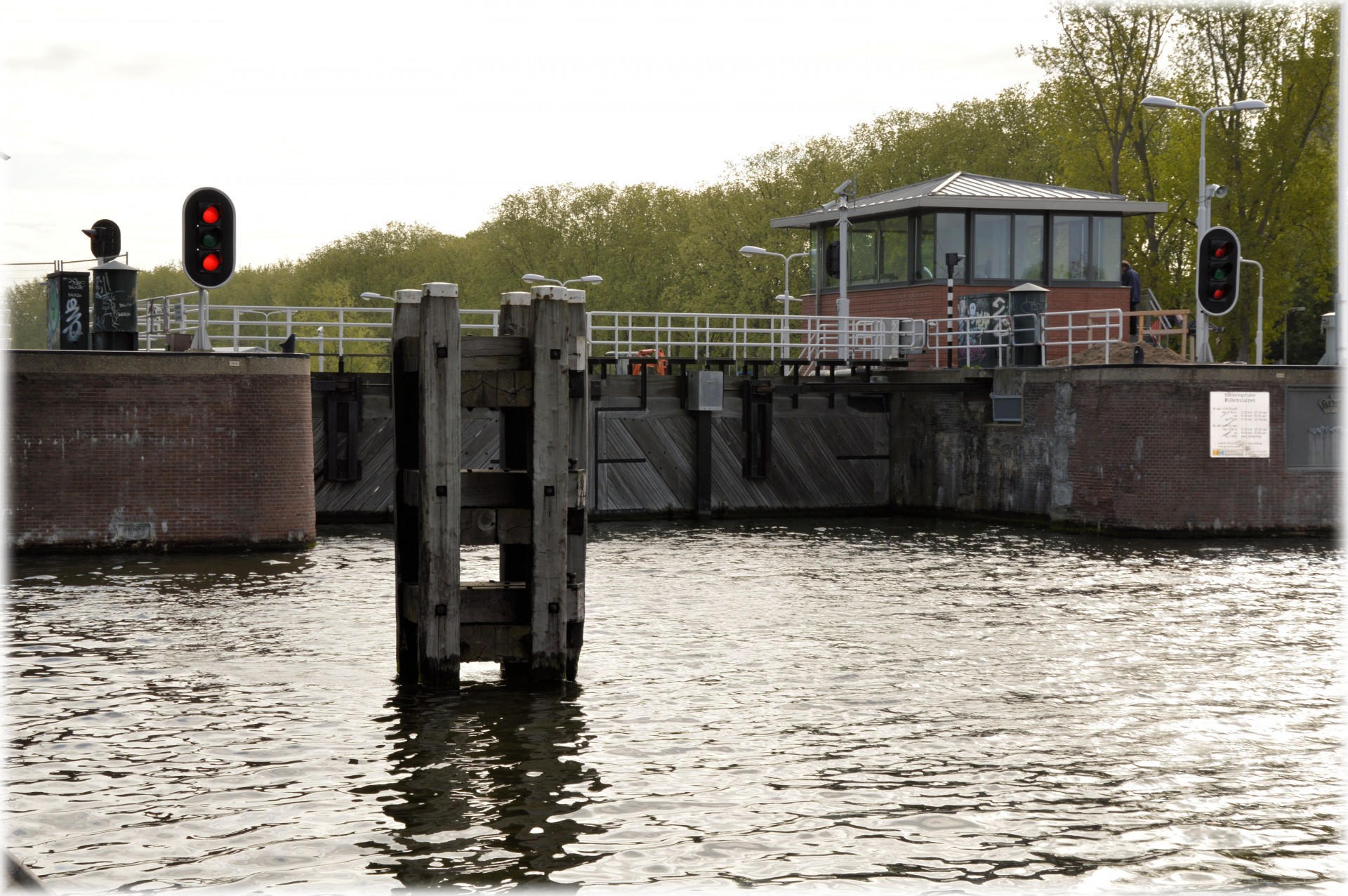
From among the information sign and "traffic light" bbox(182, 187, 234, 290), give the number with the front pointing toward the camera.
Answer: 2

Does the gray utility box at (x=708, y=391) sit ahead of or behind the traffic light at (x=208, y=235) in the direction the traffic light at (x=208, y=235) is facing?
behind

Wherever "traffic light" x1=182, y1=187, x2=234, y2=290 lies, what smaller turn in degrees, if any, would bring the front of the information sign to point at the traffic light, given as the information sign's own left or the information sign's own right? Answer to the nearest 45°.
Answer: approximately 45° to the information sign's own right

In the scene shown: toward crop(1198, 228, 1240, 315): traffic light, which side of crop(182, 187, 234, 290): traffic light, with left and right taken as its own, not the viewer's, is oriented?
left

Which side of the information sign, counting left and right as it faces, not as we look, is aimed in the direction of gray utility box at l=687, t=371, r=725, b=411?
right

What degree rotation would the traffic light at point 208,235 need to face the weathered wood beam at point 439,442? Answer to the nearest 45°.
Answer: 0° — it already faces it

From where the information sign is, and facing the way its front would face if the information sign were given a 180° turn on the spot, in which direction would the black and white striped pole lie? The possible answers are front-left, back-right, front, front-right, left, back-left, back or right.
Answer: front-left

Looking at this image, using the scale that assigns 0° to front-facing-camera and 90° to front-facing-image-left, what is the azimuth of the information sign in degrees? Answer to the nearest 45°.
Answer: approximately 0°

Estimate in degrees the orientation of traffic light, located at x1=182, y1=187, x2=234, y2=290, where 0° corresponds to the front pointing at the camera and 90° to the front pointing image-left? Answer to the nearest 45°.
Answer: approximately 0°

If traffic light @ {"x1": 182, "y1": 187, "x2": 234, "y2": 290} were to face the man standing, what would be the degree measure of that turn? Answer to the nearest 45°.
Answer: approximately 135° to its left
